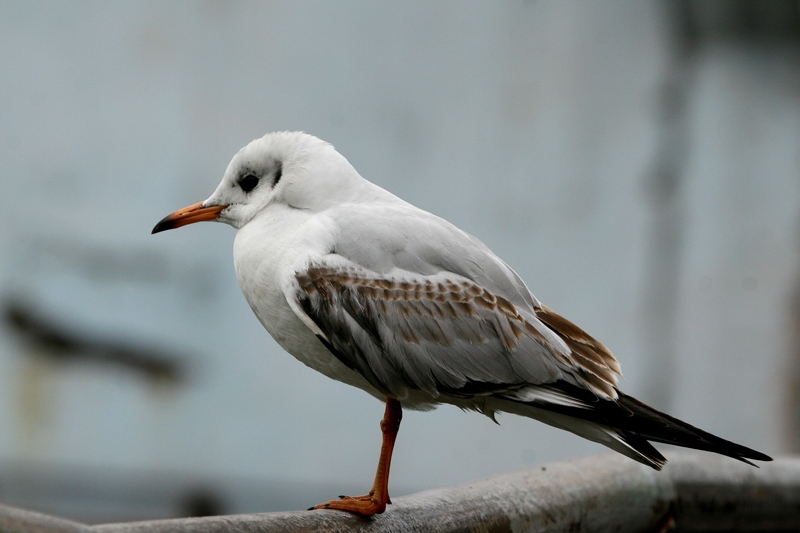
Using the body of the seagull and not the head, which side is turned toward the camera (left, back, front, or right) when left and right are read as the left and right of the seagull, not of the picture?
left
